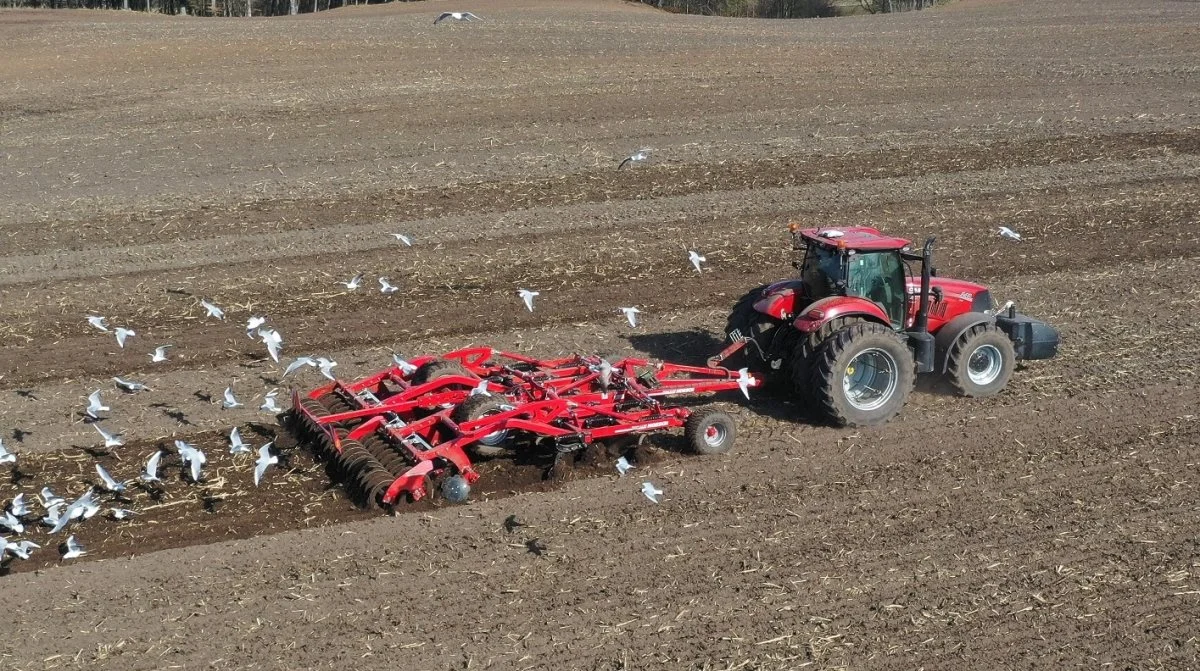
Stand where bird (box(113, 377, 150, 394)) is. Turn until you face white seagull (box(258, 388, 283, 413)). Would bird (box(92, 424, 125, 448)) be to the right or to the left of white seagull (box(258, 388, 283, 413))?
right

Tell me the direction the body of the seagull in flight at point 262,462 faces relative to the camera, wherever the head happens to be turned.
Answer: to the viewer's right

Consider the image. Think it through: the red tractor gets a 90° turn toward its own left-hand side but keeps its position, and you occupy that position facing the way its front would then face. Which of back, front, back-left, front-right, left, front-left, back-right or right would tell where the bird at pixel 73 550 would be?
left

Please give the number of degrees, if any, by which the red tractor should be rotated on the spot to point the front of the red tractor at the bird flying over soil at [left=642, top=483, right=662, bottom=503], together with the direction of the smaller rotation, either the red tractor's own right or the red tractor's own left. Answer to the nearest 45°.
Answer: approximately 180°
